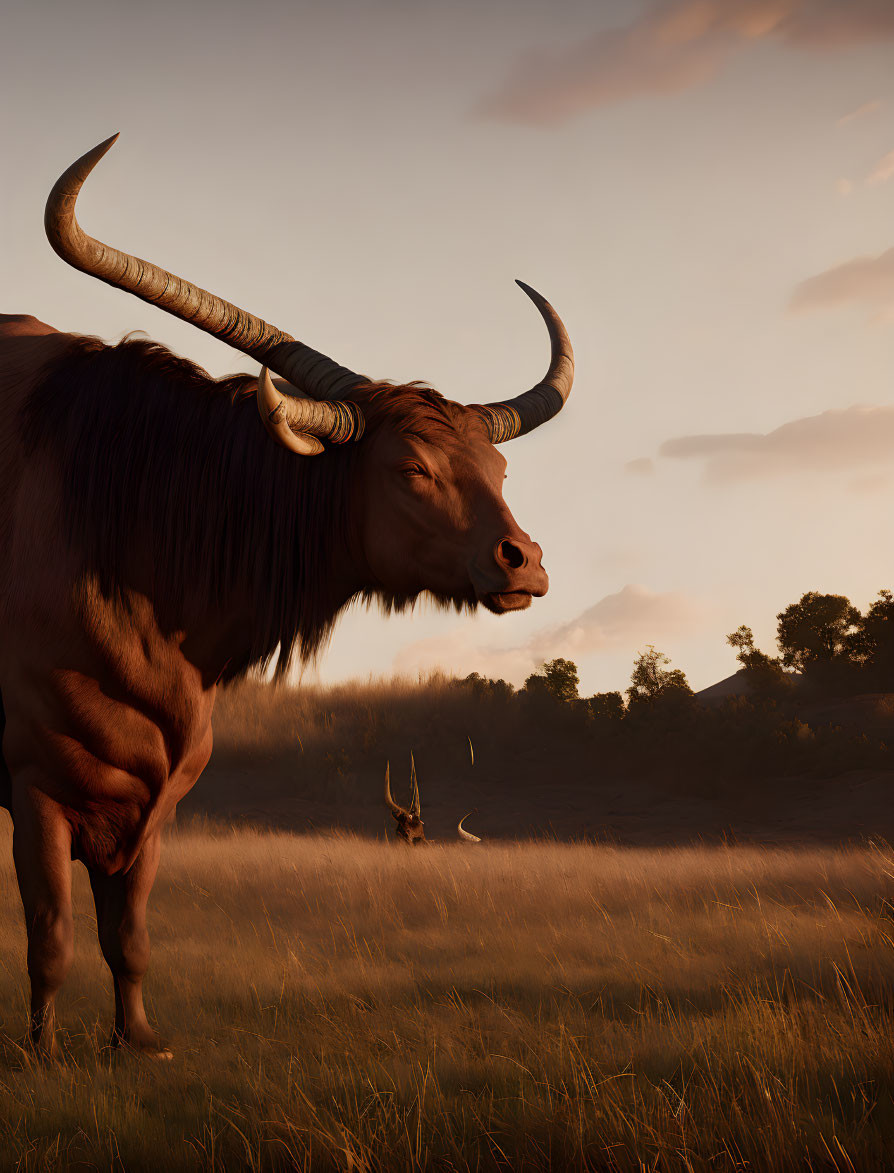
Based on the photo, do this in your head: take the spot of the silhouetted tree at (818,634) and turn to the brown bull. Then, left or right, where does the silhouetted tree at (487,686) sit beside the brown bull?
right

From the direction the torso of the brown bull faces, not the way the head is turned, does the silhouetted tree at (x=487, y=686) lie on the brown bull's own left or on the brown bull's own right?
on the brown bull's own left

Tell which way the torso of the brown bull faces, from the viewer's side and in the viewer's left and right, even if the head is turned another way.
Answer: facing the viewer and to the right of the viewer

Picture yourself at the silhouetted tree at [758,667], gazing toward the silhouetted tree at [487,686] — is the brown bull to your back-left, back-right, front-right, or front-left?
front-left

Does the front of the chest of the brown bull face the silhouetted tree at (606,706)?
no

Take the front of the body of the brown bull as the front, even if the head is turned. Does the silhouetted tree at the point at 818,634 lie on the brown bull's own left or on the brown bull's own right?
on the brown bull's own left

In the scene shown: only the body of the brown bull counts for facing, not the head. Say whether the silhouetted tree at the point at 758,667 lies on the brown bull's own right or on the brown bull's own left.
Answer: on the brown bull's own left

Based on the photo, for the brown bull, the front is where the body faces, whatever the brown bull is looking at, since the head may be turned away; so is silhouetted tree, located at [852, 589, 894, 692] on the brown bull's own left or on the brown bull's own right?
on the brown bull's own left

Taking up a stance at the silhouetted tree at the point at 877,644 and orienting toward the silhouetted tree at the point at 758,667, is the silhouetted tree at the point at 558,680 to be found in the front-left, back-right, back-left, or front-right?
front-left

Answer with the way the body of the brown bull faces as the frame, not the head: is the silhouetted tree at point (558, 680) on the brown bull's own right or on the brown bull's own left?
on the brown bull's own left

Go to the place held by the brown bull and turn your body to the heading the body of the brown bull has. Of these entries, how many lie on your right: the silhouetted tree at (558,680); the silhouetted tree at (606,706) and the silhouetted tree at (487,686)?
0
